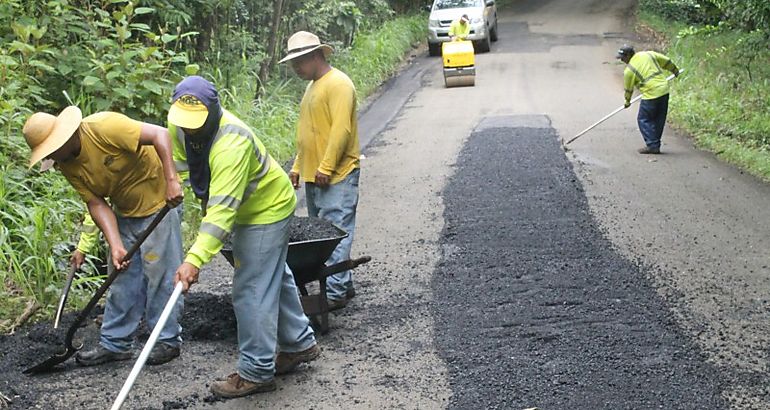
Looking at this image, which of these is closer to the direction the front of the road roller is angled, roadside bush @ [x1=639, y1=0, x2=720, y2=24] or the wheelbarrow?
the wheelbarrow

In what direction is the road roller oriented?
toward the camera

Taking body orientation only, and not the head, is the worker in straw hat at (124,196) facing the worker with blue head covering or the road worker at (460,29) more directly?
the worker with blue head covering

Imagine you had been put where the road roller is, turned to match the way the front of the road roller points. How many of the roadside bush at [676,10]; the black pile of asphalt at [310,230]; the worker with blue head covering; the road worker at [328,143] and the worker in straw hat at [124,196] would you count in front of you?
4

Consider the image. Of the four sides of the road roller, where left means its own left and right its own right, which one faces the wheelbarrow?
front

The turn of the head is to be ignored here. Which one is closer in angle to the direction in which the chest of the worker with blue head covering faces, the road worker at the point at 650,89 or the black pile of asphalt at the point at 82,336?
the black pile of asphalt

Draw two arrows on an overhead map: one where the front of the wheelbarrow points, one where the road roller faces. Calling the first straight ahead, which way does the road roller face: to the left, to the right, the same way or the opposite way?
to the left

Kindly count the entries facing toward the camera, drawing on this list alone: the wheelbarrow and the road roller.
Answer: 1

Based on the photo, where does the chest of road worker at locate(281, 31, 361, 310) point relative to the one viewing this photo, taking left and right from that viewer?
facing the viewer and to the left of the viewer

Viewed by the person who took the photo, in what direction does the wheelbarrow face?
facing to the left of the viewer

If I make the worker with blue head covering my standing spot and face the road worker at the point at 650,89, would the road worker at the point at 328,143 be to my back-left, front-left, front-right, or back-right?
front-left

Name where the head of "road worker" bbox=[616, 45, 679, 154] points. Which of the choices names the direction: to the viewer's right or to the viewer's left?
to the viewer's left

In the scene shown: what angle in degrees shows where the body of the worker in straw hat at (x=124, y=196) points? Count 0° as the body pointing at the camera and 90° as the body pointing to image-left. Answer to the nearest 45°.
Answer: approximately 45°
